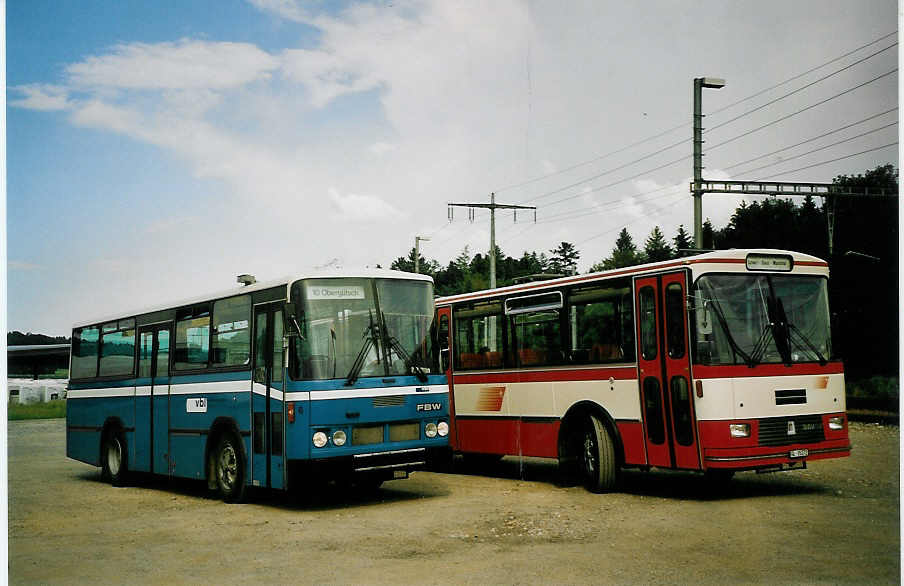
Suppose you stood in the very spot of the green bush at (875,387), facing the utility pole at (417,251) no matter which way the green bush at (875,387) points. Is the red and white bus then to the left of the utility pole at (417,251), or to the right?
left

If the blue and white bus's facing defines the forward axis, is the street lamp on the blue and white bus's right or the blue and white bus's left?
on its left

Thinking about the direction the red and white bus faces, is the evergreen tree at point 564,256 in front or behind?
behind

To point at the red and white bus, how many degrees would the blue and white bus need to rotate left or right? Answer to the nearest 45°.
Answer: approximately 45° to its left

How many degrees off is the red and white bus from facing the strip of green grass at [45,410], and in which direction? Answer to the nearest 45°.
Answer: approximately 135° to its right

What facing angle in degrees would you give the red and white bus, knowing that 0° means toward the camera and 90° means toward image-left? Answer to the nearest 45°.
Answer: approximately 315°

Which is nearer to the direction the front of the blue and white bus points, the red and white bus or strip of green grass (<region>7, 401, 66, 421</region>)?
the red and white bus

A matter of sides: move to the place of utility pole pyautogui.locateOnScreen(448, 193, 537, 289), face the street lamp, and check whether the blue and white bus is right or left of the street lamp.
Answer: right

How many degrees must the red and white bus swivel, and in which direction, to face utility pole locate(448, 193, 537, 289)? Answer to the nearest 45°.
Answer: approximately 180°

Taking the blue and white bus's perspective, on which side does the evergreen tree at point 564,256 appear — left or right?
on its left

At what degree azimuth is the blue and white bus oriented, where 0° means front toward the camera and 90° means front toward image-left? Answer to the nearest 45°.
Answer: approximately 315°
